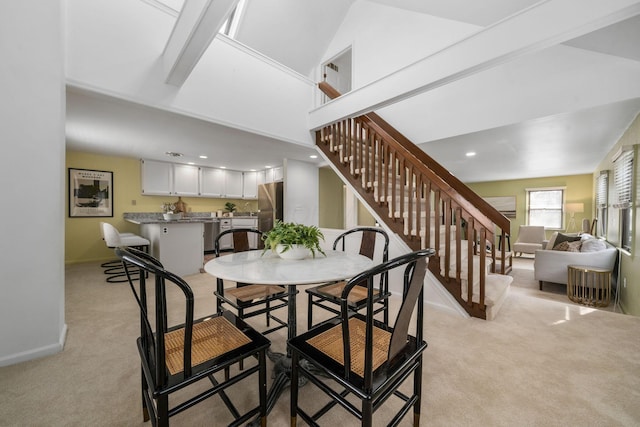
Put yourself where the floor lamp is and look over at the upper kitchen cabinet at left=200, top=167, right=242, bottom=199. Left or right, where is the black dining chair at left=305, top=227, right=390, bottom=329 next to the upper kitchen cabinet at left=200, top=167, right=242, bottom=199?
left

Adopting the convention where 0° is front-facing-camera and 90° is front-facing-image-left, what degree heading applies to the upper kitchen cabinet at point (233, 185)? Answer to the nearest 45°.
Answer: approximately 0°

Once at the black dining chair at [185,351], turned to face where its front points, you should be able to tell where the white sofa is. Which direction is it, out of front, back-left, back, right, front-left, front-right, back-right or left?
front-right

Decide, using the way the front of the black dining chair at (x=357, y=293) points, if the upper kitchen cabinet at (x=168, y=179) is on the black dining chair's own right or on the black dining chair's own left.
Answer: on the black dining chair's own right

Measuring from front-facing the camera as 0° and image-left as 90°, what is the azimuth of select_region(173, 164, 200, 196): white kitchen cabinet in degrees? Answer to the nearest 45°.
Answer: approximately 0°

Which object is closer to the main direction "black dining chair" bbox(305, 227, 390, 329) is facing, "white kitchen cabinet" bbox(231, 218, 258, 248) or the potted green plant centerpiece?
the potted green plant centerpiece

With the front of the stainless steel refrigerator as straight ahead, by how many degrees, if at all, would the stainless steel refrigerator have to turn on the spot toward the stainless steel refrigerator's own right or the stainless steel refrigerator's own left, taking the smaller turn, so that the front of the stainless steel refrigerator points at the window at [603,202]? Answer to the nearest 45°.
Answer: approximately 135° to the stainless steel refrigerator's own left

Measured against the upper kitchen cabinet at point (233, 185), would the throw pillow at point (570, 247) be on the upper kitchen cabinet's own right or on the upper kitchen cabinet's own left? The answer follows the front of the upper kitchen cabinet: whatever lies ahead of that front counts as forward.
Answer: on the upper kitchen cabinet's own left

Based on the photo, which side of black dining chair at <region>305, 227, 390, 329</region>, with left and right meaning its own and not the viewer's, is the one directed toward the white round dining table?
front

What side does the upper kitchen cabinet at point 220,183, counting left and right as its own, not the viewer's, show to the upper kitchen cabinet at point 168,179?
right

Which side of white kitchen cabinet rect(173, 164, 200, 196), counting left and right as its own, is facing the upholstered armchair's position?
left

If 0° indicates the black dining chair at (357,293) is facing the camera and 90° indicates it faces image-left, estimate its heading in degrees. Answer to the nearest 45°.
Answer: approximately 45°

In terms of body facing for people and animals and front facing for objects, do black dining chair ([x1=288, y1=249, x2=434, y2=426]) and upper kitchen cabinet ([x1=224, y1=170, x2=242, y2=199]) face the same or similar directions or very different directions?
very different directions

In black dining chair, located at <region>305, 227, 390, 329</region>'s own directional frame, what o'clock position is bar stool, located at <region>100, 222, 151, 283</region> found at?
The bar stool is roughly at 2 o'clock from the black dining chair.

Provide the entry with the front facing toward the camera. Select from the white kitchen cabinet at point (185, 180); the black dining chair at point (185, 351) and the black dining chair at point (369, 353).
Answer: the white kitchen cabinet

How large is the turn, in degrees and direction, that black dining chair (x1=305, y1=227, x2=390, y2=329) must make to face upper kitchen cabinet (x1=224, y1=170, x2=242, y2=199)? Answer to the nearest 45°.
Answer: approximately 90° to its right

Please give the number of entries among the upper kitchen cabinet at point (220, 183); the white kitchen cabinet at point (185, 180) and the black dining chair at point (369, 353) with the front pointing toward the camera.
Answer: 2

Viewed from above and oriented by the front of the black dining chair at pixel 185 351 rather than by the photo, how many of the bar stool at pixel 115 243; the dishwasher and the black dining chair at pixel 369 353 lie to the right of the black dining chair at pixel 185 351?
1
